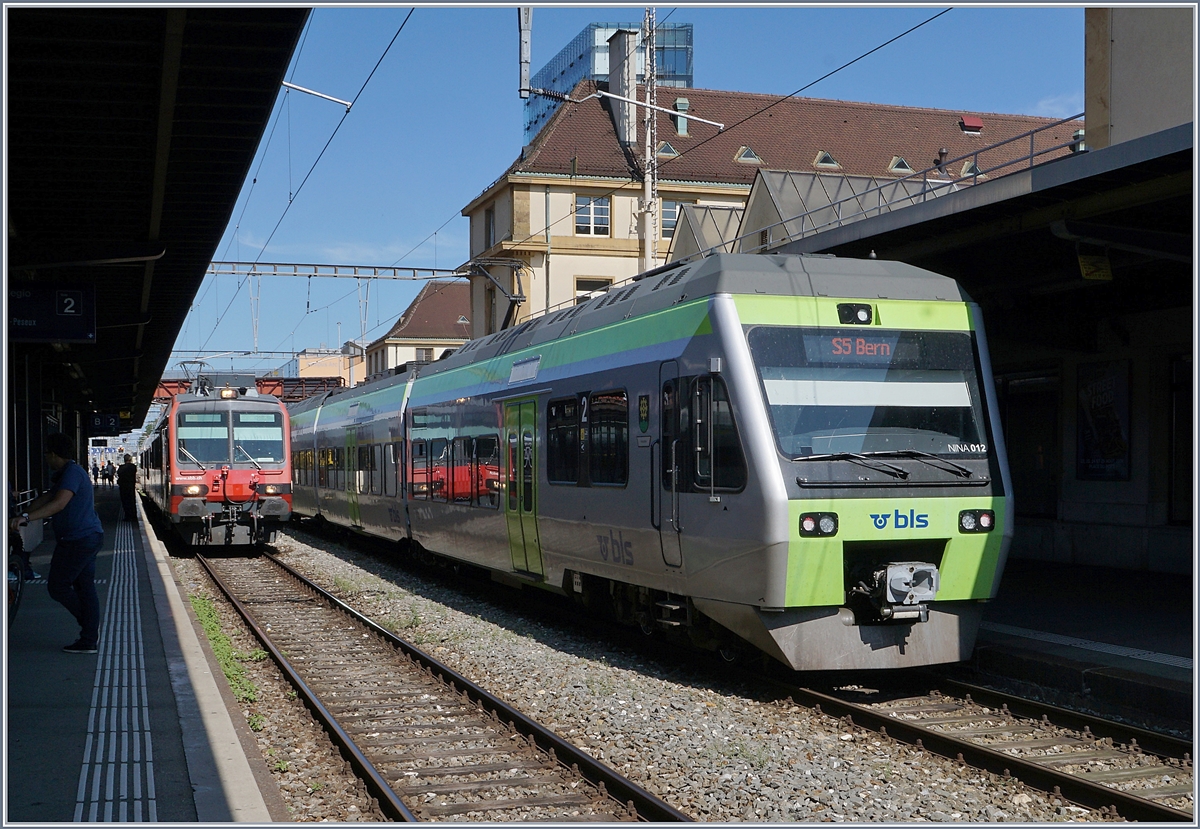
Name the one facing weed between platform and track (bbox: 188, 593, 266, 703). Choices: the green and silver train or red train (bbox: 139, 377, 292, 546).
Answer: the red train

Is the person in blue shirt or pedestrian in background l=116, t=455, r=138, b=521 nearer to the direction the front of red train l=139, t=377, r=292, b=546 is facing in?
the person in blue shirt

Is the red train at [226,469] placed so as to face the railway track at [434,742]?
yes

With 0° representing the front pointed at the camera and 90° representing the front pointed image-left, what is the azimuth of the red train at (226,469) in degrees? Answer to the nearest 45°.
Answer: approximately 0°

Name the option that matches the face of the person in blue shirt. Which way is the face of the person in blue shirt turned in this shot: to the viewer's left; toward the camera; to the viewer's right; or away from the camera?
to the viewer's left

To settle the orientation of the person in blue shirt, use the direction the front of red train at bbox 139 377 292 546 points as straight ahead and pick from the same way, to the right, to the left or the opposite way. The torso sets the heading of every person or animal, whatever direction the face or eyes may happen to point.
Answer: to the right

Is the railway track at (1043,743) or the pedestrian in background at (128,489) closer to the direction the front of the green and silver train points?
the railway track

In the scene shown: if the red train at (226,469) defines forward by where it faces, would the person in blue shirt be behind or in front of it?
in front

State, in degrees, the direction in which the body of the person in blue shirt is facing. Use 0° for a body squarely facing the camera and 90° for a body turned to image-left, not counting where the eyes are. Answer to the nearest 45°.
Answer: approximately 90°

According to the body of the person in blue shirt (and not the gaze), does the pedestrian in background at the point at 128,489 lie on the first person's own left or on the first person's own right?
on the first person's own right

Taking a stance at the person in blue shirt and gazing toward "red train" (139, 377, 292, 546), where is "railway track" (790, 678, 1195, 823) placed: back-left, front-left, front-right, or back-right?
back-right

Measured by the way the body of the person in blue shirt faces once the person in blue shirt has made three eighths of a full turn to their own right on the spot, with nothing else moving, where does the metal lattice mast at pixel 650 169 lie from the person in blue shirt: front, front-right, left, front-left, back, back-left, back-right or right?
front
